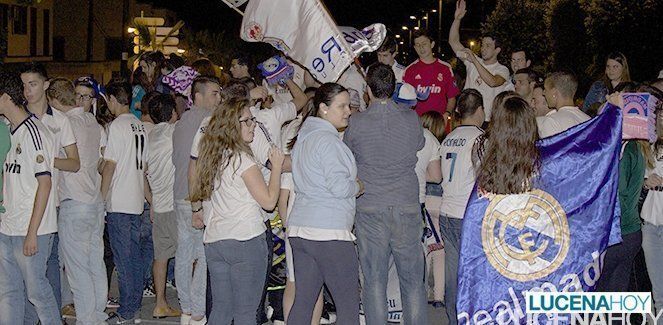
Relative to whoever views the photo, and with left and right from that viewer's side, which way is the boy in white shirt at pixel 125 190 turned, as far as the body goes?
facing away from the viewer and to the left of the viewer

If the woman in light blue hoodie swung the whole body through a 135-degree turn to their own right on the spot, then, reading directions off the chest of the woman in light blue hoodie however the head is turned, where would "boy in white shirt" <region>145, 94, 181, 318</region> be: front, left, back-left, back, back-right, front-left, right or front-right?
back-right

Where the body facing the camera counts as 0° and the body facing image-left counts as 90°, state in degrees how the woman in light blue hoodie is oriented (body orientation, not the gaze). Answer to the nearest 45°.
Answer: approximately 225°

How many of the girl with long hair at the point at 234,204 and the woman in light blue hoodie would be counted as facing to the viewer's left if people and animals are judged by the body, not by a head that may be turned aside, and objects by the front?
0

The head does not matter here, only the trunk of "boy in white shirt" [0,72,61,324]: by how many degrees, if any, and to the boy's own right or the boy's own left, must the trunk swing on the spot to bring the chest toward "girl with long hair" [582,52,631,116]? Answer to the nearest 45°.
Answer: approximately 135° to the boy's own left

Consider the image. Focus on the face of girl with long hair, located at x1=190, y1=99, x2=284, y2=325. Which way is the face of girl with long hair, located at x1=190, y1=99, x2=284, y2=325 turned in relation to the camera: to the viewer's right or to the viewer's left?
to the viewer's right

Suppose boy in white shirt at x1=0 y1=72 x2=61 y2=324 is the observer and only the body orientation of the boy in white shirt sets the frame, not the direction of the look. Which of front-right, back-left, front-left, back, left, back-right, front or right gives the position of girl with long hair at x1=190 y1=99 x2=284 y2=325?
left

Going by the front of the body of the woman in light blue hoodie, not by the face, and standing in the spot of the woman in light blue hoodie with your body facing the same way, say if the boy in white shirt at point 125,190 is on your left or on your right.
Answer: on your left

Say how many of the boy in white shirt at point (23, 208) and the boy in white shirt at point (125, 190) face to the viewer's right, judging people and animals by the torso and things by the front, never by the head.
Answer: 0
